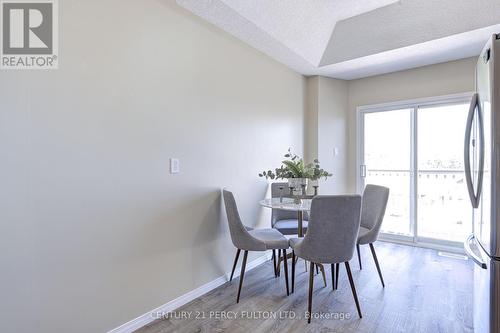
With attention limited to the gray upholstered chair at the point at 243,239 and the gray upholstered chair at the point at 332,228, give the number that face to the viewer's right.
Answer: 1

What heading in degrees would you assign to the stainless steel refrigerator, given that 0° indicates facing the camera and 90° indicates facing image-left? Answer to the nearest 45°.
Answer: approximately 90°

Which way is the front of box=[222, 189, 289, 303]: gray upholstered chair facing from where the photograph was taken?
facing to the right of the viewer

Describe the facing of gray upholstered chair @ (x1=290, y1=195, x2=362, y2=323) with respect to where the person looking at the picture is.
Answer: facing away from the viewer and to the left of the viewer

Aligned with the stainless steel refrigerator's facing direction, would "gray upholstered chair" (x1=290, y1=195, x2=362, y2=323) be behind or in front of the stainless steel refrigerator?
in front

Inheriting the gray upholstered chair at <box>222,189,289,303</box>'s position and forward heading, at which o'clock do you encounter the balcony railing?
The balcony railing is roughly at 11 o'clock from the gray upholstered chair.

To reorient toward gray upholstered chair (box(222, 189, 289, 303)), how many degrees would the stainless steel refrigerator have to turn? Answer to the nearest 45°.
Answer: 0° — it already faces it

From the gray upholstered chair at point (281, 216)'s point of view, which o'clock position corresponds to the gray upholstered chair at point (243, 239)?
the gray upholstered chair at point (243, 239) is roughly at 2 o'clock from the gray upholstered chair at point (281, 216).

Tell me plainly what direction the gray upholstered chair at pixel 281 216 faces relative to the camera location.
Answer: facing the viewer and to the right of the viewer

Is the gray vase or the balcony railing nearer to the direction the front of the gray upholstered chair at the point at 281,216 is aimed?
the gray vase

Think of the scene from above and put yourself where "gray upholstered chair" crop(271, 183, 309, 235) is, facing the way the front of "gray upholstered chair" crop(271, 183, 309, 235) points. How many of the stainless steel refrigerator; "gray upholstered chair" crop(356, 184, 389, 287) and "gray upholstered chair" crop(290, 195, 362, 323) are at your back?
0

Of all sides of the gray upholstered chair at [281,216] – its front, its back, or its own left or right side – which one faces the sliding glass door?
left

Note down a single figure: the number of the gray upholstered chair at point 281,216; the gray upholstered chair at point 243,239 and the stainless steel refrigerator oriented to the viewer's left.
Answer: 1

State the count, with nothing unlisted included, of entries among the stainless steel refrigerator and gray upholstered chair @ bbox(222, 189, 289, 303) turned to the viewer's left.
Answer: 1

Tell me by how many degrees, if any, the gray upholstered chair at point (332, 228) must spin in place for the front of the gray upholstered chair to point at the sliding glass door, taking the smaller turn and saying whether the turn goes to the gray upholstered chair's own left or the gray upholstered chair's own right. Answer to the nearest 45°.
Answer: approximately 90° to the gray upholstered chair's own right

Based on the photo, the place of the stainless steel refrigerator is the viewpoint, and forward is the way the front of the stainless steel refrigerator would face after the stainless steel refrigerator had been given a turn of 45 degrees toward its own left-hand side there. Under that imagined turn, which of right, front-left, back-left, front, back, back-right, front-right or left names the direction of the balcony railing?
back-right

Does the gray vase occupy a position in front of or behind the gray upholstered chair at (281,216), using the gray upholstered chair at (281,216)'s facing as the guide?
in front

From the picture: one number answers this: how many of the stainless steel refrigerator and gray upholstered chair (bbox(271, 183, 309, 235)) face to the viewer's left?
1

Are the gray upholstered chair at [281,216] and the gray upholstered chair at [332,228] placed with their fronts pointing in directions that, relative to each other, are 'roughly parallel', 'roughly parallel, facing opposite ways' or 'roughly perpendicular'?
roughly parallel, facing opposite ways
